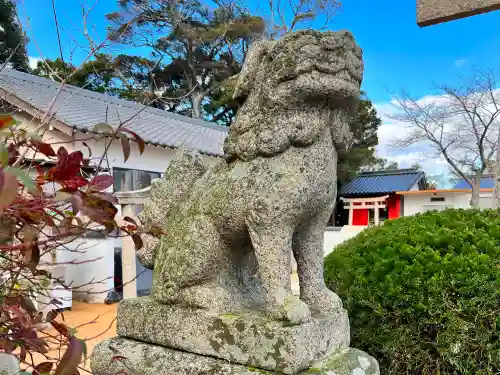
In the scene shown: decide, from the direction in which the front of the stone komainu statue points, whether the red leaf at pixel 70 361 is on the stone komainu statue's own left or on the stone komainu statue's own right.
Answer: on the stone komainu statue's own right

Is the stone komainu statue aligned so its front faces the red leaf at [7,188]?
no

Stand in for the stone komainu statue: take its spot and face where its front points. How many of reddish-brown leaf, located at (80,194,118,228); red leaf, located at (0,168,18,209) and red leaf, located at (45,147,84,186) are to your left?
0

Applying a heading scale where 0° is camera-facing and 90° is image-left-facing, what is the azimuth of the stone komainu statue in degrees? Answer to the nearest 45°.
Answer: approximately 315°

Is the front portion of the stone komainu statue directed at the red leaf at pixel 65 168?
no

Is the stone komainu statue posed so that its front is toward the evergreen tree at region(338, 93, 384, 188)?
no

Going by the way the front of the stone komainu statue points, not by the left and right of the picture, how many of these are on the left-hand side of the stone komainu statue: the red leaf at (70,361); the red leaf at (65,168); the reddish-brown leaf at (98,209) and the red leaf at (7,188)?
0
